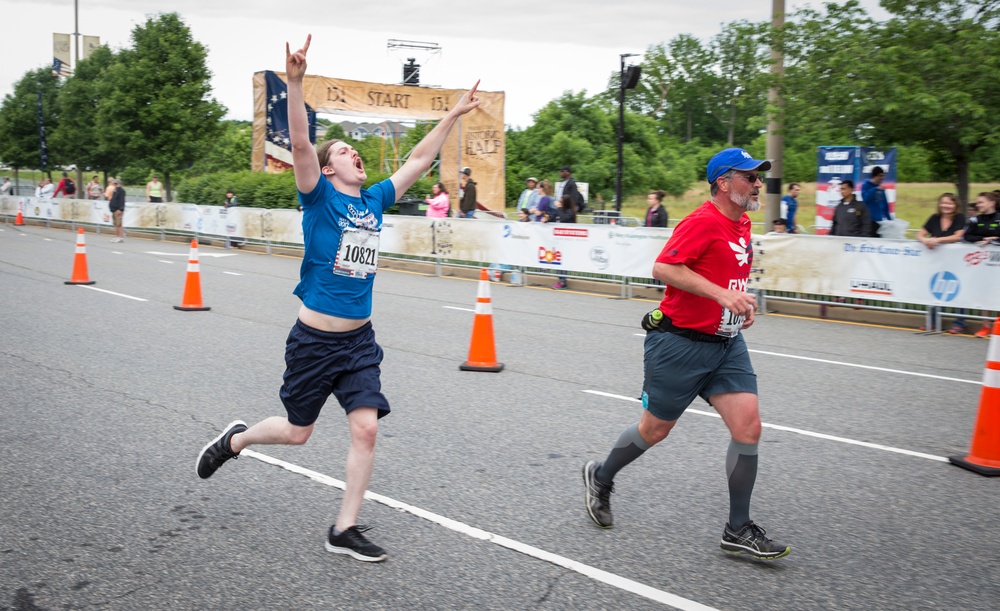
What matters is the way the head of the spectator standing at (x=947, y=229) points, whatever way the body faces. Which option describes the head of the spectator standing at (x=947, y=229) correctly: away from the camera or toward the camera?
toward the camera

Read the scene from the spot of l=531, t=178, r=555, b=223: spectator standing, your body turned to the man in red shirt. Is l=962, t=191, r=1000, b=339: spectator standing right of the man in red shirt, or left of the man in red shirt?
left

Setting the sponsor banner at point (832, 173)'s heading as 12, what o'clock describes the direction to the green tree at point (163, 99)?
The green tree is roughly at 4 o'clock from the sponsor banner.

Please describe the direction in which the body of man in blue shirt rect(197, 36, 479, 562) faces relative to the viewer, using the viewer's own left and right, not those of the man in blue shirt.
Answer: facing the viewer and to the right of the viewer

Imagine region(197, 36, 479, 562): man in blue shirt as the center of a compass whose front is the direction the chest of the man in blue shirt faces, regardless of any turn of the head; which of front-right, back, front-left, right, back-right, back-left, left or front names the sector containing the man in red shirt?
front-left

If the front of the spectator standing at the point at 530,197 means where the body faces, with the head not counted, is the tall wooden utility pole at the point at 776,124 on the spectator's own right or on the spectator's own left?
on the spectator's own left

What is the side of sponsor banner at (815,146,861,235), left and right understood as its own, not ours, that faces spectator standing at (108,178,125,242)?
right

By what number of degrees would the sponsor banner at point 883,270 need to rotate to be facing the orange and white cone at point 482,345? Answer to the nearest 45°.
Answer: approximately 45° to its right

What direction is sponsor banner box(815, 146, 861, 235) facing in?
toward the camera

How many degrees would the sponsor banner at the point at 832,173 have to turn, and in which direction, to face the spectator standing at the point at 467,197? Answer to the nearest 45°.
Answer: approximately 90° to its right

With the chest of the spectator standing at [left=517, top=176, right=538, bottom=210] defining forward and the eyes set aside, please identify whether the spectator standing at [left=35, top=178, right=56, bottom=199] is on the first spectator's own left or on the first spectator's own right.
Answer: on the first spectator's own right

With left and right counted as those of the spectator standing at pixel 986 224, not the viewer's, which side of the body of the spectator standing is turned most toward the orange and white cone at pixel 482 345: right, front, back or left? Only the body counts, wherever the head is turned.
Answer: front

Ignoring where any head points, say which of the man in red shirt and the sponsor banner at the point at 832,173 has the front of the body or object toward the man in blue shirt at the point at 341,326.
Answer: the sponsor banner

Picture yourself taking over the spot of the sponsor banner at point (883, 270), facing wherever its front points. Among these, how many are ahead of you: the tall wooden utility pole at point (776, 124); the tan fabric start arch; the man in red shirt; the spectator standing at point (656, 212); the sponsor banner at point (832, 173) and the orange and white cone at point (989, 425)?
2

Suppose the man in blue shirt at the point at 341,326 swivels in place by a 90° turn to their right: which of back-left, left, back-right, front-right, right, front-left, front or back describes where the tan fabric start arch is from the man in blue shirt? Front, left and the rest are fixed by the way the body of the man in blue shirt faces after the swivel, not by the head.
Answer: back-right

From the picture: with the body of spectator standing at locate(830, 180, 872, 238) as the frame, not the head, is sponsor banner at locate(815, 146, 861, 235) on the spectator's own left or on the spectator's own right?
on the spectator's own right

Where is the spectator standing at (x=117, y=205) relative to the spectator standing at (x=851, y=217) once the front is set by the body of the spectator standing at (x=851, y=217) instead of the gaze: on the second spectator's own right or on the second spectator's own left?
on the second spectator's own right

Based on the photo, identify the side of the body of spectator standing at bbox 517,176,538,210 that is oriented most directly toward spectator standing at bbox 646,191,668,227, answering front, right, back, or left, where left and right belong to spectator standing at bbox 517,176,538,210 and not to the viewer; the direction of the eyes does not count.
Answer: left

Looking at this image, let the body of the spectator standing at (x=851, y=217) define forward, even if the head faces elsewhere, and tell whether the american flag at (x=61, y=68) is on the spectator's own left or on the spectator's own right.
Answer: on the spectator's own right
